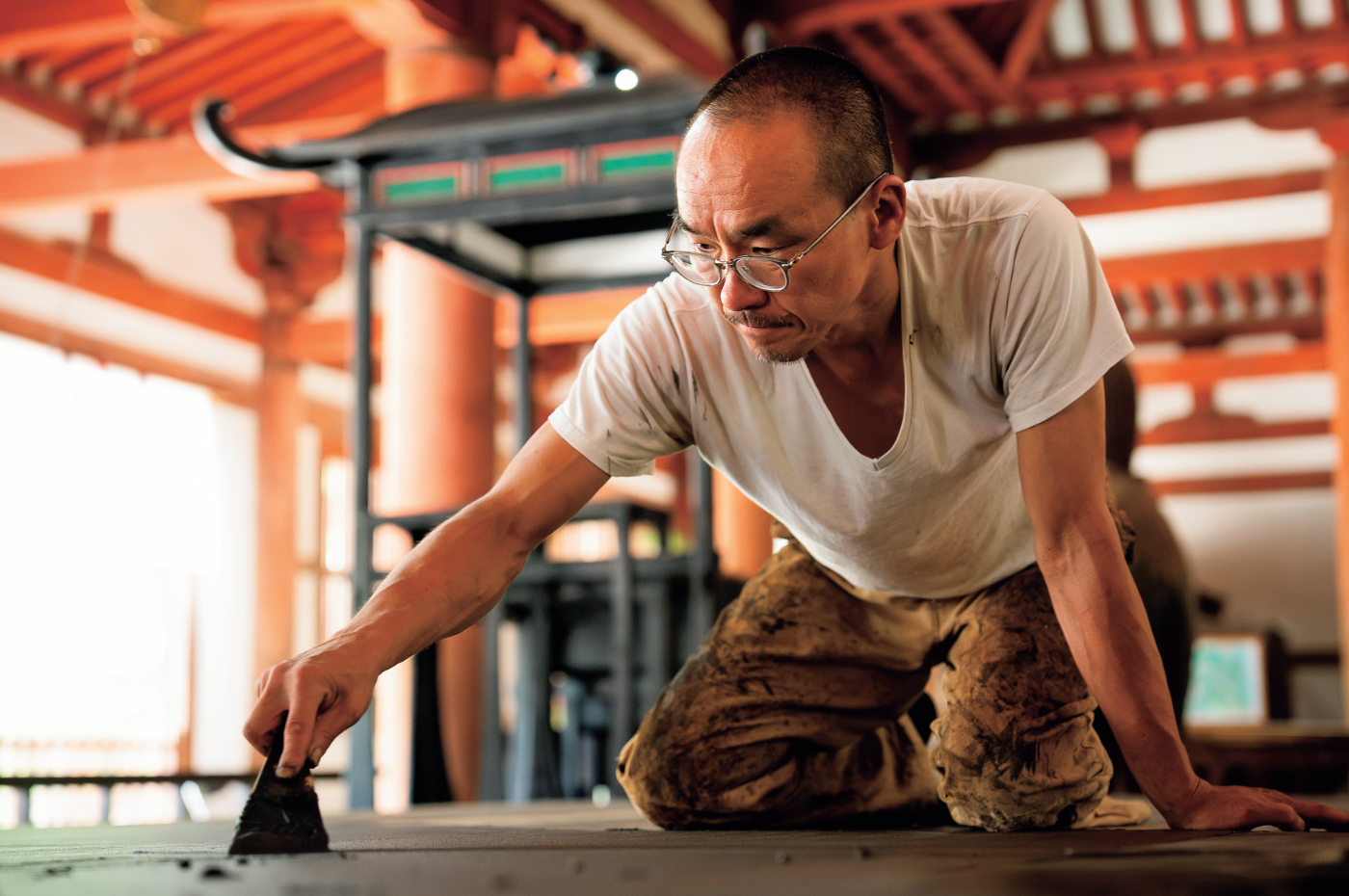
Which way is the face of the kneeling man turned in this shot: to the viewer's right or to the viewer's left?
to the viewer's left

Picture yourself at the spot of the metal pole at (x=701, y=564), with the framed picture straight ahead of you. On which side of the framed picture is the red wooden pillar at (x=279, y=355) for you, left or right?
left

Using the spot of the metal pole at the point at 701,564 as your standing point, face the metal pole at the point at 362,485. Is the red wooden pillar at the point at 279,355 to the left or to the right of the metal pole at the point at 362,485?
right

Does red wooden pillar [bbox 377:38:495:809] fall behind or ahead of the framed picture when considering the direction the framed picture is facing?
ahead

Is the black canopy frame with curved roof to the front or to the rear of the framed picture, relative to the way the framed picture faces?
to the front

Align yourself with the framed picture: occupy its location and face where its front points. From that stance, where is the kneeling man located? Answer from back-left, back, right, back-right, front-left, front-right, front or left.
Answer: front

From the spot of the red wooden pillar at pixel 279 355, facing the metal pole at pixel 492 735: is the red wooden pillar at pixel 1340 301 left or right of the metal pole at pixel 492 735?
left

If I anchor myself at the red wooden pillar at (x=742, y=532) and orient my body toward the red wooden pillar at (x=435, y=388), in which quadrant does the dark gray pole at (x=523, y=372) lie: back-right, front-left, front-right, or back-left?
front-left

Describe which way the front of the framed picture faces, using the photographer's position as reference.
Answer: facing the viewer

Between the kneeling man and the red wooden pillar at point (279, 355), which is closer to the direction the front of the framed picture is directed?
the kneeling man
